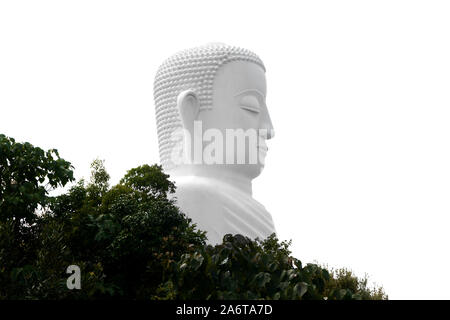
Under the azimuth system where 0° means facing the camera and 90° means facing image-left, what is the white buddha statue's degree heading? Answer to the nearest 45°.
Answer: approximately 270°

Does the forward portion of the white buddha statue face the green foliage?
no

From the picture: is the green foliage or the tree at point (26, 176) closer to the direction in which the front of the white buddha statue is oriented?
the green foliage

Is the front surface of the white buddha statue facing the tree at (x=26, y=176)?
no

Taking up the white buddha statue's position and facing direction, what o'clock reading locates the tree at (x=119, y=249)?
The tree is roughly at 4 o'clock from the white buddha statue.
